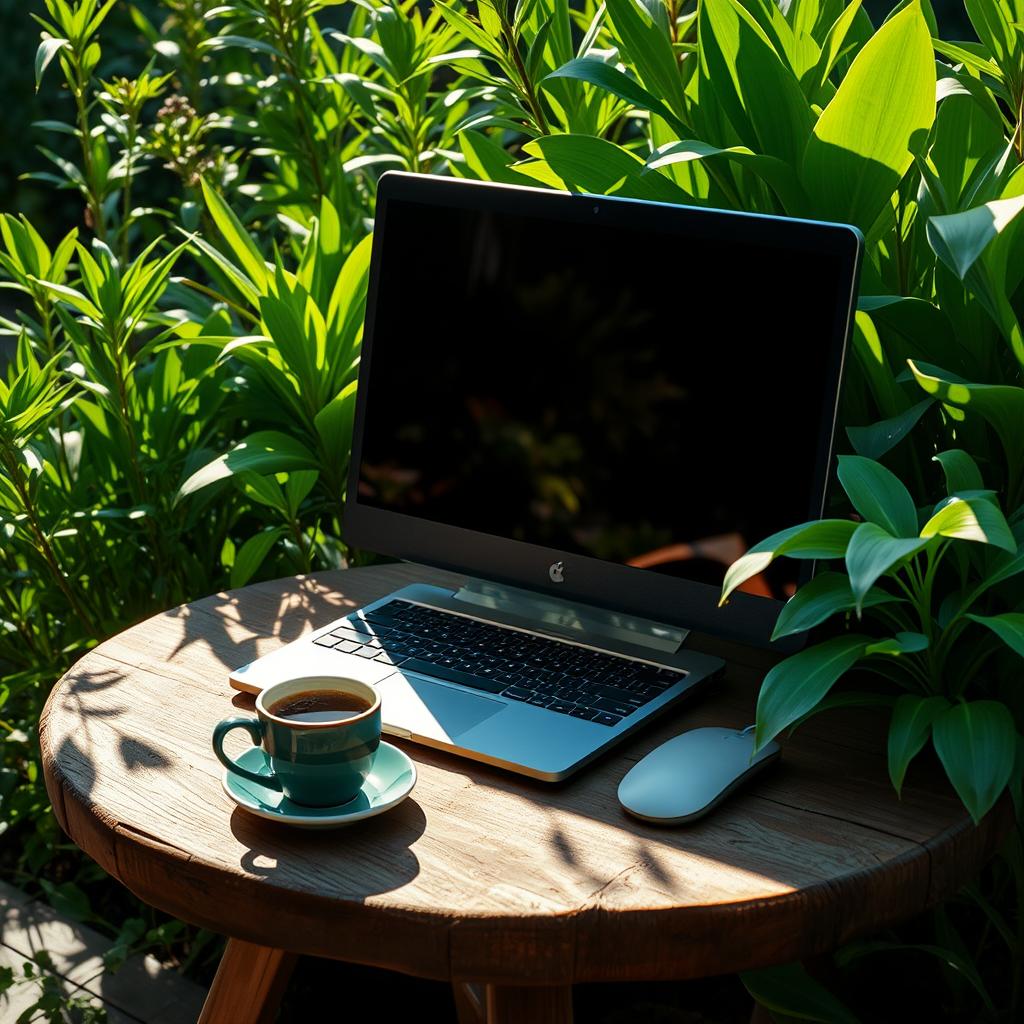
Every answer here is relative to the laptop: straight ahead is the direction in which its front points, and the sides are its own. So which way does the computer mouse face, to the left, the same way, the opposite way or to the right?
the opposite way

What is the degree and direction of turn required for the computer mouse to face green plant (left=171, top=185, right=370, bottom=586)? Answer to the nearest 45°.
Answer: approximately 90° to its left

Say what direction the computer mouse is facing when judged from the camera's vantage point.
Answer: facing away from the viewer and to the right of the viewer
